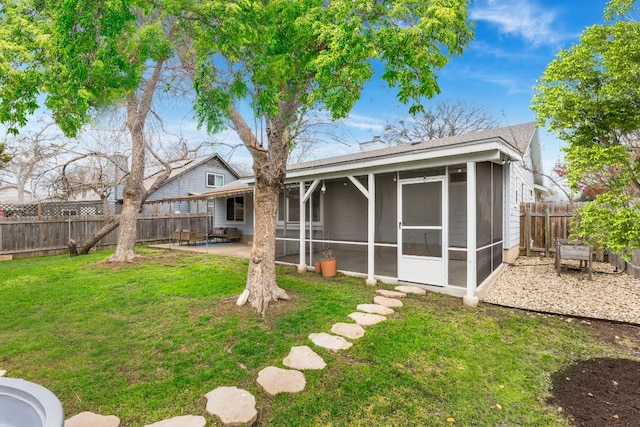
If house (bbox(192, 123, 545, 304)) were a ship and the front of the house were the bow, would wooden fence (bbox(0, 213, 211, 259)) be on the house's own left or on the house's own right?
on the house's own right

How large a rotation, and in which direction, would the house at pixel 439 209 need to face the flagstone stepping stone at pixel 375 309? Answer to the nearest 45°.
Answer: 0° — it already faces it

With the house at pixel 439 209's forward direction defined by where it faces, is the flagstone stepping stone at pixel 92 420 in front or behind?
in front

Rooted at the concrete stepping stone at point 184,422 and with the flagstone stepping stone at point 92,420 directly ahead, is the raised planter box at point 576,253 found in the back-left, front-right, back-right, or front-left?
back-right

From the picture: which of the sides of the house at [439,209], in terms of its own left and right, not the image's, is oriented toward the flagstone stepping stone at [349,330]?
front

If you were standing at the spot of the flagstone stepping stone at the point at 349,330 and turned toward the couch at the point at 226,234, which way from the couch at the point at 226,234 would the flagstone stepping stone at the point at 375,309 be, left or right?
right

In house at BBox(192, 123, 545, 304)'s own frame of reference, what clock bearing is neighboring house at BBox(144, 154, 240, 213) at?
The neighboring house is roughly at 3 o'clock from the house.

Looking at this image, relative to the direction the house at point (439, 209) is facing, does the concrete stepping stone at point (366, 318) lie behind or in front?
in front
